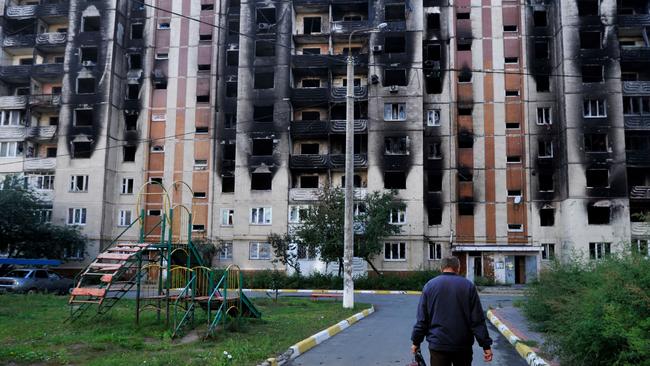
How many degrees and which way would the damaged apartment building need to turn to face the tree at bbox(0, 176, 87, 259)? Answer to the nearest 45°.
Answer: approximately 90° to its right

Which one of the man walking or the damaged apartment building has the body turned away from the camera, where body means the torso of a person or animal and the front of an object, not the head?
the man walking

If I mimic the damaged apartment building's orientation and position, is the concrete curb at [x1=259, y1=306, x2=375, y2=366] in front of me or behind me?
in front

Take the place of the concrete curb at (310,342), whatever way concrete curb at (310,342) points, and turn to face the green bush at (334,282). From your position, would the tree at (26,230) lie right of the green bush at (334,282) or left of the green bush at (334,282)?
left

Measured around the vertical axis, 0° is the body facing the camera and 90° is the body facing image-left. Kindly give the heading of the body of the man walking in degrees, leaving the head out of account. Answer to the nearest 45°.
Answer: approximately 180°

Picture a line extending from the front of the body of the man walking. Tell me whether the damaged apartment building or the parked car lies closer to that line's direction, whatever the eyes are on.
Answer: the damaged apartment building

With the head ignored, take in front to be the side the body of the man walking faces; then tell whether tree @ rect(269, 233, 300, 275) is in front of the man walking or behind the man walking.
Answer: in front

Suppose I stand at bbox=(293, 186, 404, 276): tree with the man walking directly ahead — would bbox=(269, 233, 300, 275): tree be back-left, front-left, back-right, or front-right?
back-right

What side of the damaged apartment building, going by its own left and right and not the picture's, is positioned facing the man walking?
front

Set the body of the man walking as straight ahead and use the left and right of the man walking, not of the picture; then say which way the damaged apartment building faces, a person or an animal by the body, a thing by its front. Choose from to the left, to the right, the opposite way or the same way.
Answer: the opposite way

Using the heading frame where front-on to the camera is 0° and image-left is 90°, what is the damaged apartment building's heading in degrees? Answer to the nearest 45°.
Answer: approximately 0°

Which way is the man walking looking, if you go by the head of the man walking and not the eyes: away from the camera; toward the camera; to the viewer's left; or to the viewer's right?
away from the camera
